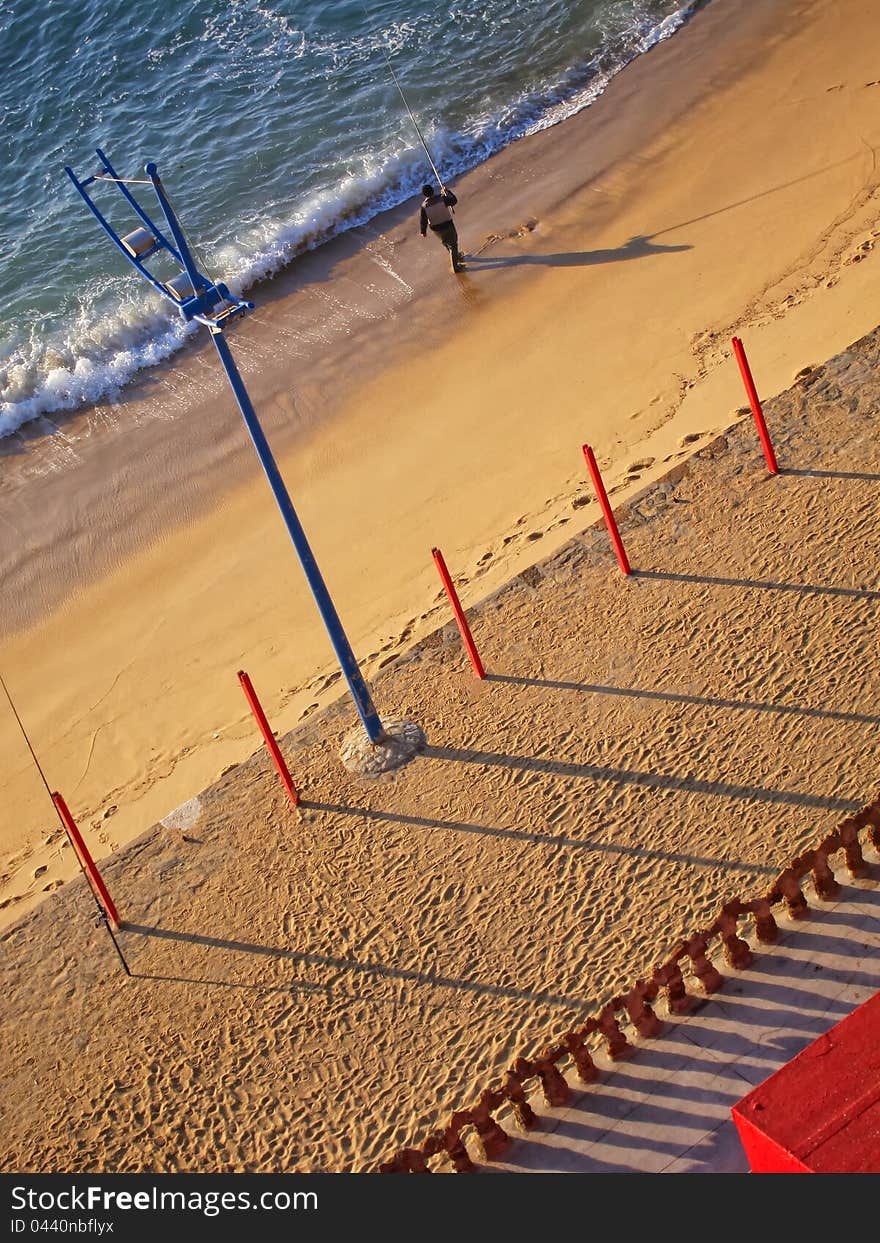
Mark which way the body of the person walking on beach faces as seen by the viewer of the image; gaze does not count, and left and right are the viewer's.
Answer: facing away from the viewer and to the left of the viewer

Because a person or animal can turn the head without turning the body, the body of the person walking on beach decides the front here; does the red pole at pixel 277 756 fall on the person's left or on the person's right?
on the person's left

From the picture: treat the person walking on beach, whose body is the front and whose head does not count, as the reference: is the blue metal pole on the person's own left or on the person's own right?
on the person's own left

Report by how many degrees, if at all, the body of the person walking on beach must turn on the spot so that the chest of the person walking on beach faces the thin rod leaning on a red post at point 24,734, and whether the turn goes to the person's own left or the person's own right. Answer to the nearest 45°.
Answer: approximately 90° to the person's own left

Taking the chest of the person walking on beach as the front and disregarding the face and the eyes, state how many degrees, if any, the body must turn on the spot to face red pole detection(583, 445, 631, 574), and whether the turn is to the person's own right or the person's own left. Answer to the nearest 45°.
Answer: approximately 135° to the person's own left

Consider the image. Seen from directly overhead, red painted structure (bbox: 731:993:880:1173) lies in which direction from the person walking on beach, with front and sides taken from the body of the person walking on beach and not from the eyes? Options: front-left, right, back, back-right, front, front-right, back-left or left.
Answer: back-left

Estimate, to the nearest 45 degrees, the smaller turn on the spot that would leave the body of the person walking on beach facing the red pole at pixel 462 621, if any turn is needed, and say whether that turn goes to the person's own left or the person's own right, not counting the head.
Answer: approximately 135° to the person's own left
